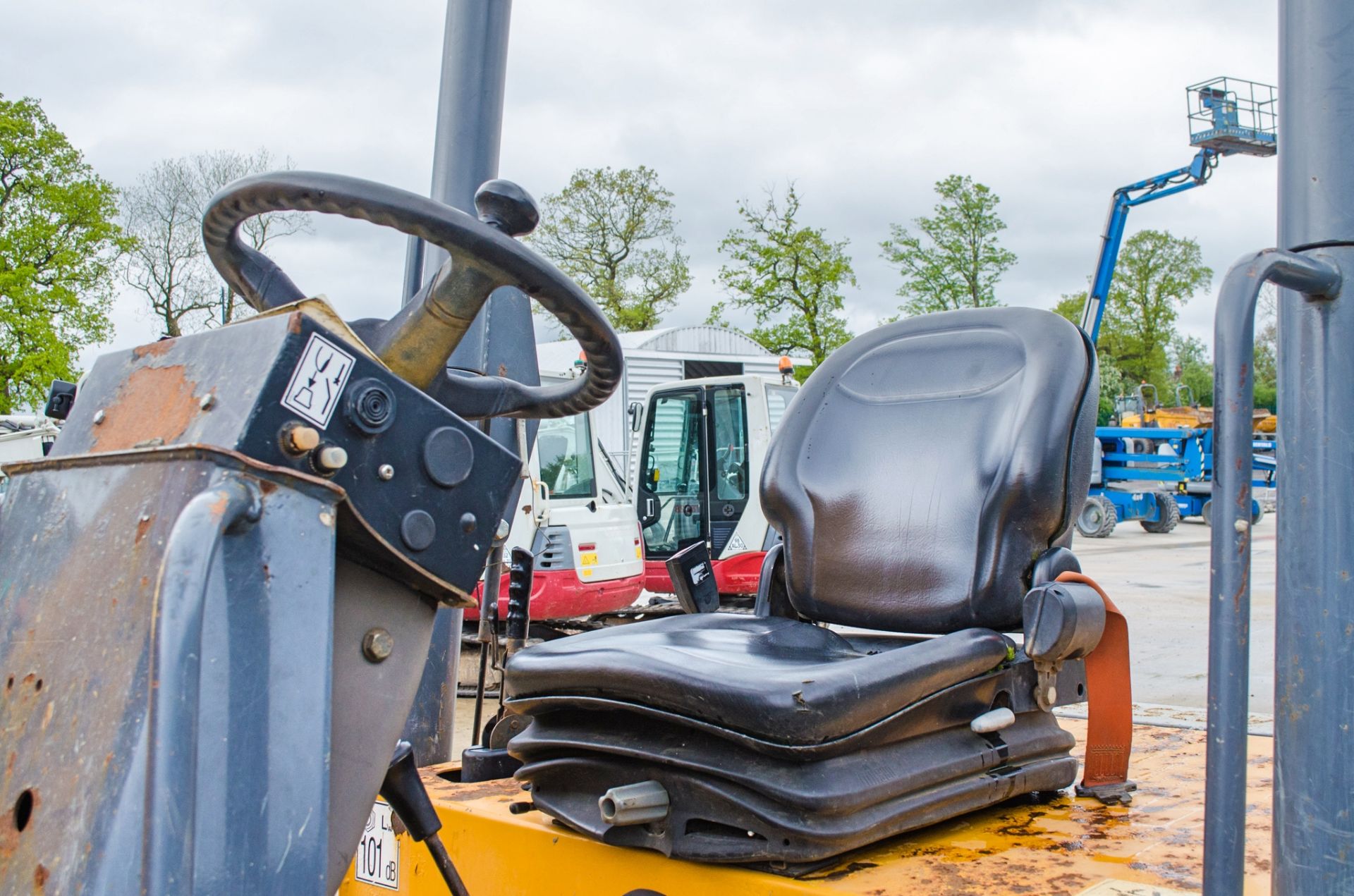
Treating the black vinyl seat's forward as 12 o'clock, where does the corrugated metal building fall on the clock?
The corrugated metal building is roughly at 4 o'clock from the black vinyl seat.

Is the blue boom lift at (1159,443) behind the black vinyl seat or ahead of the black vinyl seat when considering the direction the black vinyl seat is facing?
behind

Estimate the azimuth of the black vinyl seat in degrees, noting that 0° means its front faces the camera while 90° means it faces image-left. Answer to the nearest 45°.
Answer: approximately 45°

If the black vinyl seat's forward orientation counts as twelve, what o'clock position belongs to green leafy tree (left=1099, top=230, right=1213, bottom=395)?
The green leafy tree is roughly at 5 o'clock from the black vinyl seat.

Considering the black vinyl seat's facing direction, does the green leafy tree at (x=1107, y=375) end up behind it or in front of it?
behind
